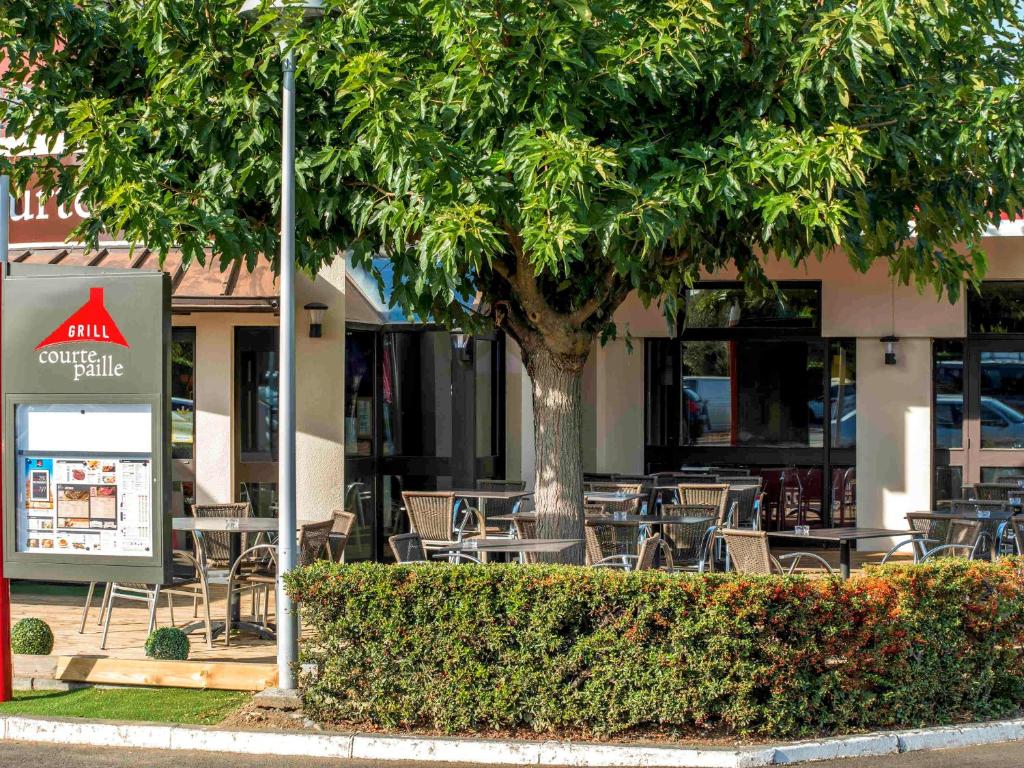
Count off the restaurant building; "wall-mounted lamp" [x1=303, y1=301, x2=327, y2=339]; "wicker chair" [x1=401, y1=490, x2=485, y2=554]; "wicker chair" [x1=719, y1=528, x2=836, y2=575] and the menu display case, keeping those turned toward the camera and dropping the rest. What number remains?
3

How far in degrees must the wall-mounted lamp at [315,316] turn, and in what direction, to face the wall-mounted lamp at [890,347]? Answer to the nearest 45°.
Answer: approximately 90° to its left

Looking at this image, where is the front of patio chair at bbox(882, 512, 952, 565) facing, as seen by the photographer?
facing the viewer and to the left of the viewer

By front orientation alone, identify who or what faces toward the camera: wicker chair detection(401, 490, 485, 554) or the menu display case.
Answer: the menu display case

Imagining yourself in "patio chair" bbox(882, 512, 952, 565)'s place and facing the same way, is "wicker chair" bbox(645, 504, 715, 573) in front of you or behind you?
in front

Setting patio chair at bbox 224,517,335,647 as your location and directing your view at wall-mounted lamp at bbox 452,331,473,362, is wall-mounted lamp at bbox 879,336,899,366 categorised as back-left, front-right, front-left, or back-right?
front-right

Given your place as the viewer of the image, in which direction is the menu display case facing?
facing the viewer

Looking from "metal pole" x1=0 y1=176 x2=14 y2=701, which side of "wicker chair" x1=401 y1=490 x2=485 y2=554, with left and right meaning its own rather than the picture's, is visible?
back

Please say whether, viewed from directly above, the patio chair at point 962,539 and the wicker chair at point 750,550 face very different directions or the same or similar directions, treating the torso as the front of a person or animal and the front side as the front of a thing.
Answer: very different directions

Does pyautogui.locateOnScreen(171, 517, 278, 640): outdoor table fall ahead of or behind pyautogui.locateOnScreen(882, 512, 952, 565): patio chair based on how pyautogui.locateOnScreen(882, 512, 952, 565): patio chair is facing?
ahead

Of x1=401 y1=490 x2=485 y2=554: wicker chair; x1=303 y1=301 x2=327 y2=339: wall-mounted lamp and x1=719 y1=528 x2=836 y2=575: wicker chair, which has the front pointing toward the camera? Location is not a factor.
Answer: the wall-mounted lamp

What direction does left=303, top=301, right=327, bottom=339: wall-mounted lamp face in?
toward the camera

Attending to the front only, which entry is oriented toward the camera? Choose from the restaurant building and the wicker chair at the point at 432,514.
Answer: the restaurant building
